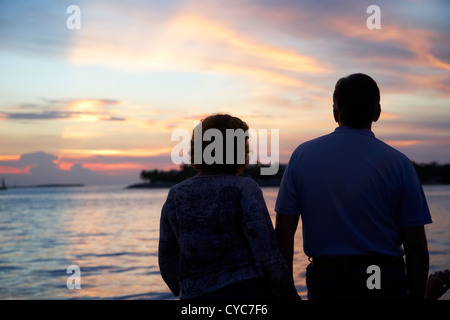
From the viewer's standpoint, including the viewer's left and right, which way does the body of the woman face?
facing away from the viewer

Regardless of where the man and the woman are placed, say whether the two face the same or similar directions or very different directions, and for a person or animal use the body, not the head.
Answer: same or similar directions

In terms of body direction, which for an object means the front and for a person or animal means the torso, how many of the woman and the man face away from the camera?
2

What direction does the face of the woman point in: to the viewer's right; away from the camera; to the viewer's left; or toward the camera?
away from the camera

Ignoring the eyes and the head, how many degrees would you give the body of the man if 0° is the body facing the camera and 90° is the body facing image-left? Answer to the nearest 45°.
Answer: approximately 180°

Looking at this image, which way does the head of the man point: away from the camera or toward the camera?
away from the camera
